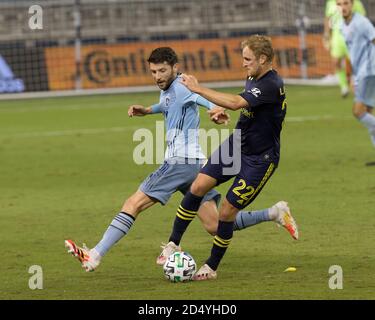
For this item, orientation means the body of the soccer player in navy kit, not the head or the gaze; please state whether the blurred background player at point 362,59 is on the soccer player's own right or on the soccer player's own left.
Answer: on the soccer player's own right

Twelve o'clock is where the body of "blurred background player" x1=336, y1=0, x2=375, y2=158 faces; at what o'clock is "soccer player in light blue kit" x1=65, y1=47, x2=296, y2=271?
The soccer player in light blue kit is roughly at 11 o'clock from the blurred background player.

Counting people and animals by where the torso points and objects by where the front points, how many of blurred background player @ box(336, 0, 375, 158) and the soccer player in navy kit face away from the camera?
0

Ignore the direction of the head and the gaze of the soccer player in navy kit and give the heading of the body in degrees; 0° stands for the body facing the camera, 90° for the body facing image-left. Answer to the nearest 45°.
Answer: approximately 90°

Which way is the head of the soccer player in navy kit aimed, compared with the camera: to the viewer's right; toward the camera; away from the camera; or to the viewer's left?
to the viewer's left

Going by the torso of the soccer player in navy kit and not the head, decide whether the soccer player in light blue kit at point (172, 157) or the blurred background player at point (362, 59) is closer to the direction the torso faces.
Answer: the soccer player in light blue kit

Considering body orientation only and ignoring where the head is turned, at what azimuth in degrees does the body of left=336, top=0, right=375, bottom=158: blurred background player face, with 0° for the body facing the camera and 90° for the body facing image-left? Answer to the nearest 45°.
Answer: approximately 45°
